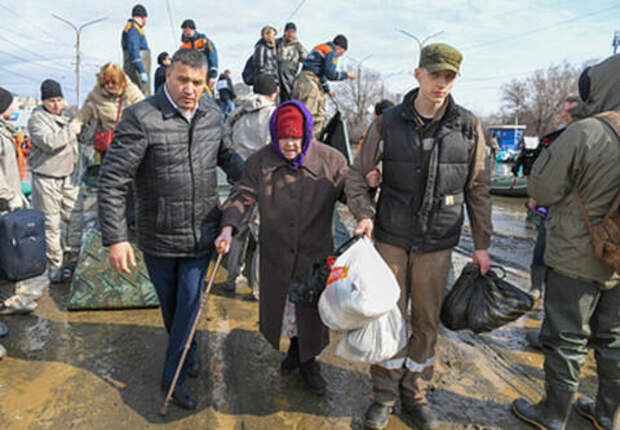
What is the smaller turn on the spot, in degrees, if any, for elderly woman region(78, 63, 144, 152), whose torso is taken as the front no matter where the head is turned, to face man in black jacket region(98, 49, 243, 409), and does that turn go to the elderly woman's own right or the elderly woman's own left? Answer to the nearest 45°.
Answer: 0° — they already face them

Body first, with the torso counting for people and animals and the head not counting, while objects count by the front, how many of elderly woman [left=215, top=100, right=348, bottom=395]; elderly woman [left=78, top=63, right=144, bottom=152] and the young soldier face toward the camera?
3

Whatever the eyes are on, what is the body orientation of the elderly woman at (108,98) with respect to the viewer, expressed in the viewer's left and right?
facing the viewer

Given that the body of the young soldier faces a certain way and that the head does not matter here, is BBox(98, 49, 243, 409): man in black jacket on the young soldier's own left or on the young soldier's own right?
on the young soldier's own right

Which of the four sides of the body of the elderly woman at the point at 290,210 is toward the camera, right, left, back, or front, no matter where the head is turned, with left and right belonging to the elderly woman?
front

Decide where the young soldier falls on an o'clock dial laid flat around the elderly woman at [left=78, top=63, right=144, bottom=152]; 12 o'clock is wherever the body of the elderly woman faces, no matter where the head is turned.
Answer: The young soldier is roughly at 11 o'clock from the elderly woman.

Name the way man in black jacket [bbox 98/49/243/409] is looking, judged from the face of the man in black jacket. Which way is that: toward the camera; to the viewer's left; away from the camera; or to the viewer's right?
toward the camera

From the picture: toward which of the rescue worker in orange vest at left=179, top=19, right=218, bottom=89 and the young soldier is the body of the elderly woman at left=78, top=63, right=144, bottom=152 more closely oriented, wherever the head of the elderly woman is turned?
the young soldier

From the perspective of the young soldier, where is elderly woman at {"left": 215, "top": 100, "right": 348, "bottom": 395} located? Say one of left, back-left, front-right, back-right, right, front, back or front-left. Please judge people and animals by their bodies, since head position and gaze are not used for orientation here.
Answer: right

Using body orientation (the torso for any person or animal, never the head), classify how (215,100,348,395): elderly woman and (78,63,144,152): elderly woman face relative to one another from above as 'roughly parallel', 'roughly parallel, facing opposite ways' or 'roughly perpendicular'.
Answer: roughly parallel

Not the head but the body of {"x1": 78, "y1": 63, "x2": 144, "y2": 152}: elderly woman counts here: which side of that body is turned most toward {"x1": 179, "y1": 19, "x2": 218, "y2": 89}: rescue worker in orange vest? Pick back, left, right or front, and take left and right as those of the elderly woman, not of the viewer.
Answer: back

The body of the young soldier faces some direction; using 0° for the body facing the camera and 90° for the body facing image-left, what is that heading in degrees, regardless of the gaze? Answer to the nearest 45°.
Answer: approximately 0°

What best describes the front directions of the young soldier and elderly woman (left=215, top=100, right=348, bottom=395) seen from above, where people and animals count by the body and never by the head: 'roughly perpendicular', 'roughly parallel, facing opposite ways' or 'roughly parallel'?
roughly parallel

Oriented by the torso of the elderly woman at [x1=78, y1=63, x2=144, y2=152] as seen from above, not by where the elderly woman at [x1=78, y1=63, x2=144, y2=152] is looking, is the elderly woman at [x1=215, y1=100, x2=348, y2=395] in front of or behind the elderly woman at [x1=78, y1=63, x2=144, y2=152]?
in front

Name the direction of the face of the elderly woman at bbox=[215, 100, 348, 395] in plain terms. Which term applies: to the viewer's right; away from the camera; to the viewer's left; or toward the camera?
toward the camera
